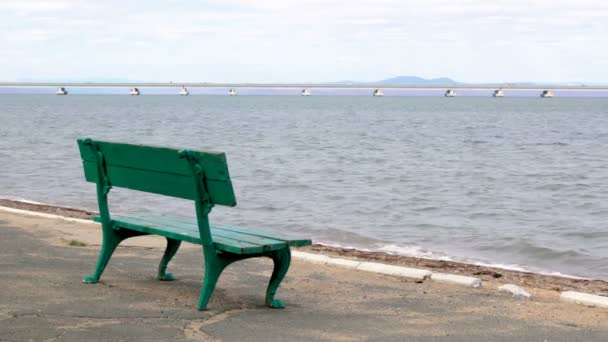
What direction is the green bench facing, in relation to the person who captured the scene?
facing away from the viewer and to the right of the viewer
